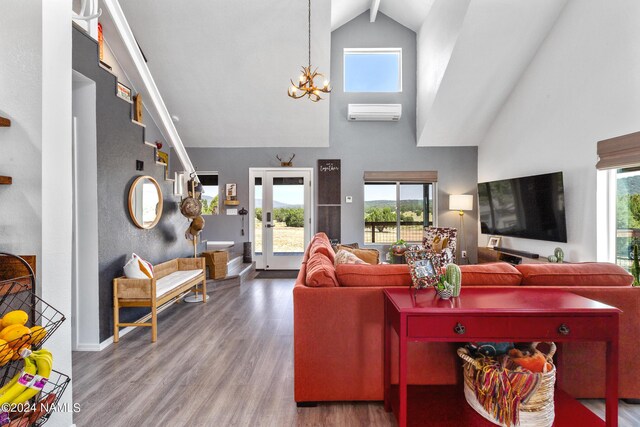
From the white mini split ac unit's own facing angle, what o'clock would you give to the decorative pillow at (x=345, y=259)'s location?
The decorative pillow is roughly at 12 o'clock from the white mini split ac unit.

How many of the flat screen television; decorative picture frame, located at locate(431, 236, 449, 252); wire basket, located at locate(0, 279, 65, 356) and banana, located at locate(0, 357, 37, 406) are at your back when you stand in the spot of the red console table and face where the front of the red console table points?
2

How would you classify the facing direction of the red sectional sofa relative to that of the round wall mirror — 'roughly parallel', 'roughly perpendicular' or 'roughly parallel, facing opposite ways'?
roughly perpendicular

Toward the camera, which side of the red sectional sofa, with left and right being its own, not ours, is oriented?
back

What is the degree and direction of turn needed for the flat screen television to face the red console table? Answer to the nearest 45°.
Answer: approximately 45° to its left

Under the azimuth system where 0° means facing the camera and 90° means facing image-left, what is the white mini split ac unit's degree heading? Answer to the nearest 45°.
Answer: approximately 0°

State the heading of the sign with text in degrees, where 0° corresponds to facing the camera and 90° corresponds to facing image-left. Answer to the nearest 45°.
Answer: approximately 0°

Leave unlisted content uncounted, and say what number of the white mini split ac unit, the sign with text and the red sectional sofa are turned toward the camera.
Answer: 2
